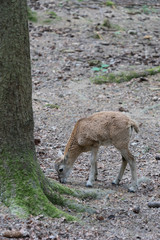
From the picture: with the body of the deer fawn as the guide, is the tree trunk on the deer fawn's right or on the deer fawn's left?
on the deer fawn's left

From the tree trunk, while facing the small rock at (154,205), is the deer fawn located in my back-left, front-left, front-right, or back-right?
front-left

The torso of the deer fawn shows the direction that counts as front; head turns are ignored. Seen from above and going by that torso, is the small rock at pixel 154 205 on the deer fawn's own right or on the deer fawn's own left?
on the deer fawn's own left

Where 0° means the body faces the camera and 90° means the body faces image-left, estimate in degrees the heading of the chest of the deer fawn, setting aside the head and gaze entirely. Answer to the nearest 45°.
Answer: approximately 90°

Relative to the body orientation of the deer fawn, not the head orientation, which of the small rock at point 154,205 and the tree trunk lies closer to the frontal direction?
the tree trunk
